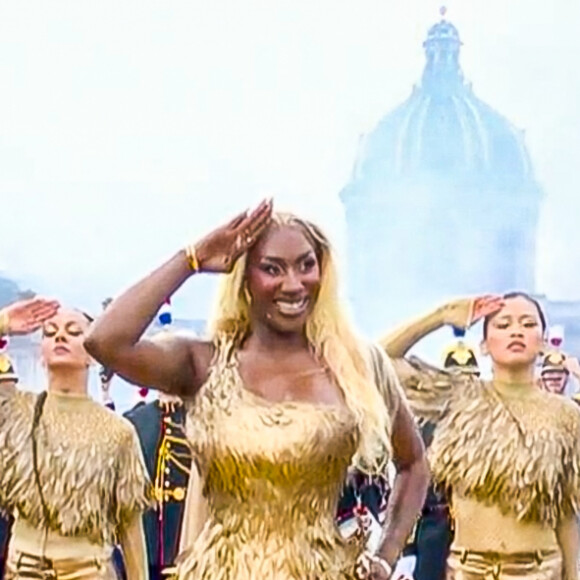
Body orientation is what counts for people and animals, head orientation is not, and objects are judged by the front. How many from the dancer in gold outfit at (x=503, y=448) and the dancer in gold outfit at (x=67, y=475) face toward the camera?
2

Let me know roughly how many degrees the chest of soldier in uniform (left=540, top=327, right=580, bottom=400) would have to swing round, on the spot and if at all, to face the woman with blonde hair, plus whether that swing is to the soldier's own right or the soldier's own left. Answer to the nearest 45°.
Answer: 0° — they already face them

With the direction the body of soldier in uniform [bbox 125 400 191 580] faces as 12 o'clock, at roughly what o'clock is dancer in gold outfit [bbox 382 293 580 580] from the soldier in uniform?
The dancer in gold outfit is roughly at 10 o'clock from the soldier in uniform.

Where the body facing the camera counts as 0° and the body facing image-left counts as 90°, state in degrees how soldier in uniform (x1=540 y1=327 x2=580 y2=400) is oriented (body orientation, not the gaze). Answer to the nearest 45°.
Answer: approximately 0°

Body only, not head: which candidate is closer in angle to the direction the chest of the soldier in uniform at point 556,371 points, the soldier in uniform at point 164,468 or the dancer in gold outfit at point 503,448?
the dancer in gold outfit

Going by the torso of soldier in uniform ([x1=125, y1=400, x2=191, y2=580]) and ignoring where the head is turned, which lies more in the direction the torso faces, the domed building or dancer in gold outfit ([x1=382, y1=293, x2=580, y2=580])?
the dancer in gold outfit

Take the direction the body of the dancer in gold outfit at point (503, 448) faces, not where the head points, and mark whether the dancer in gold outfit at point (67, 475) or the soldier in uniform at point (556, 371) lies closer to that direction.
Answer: the dancer in gold outfit
